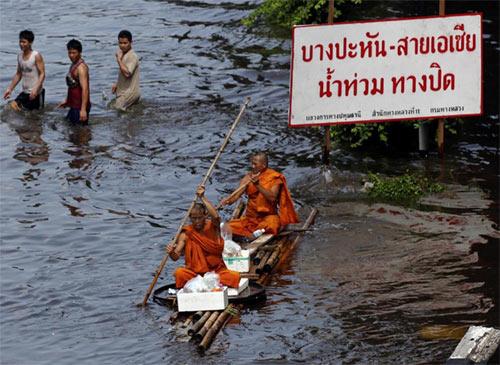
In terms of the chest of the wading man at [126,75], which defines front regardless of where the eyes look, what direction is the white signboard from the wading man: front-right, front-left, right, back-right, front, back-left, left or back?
left

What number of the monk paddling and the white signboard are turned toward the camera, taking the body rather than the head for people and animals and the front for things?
2

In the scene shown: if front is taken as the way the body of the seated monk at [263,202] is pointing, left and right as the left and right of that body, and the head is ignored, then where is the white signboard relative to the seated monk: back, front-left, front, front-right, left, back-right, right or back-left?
back

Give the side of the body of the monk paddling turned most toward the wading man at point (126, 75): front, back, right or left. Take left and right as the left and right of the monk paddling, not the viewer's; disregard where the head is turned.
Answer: back

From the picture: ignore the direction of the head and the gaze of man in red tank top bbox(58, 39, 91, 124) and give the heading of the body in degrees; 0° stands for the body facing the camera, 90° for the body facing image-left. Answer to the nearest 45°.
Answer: approximately 45°

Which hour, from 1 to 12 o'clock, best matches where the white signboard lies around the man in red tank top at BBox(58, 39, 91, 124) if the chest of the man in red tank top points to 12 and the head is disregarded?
The white signboard is roughly at 9 o'clock from the man in red tank top.

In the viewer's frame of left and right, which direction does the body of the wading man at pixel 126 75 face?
facing the viewer and to the left of the viewer

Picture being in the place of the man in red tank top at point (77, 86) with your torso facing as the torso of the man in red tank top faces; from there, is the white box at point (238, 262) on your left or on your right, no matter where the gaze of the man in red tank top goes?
on your left

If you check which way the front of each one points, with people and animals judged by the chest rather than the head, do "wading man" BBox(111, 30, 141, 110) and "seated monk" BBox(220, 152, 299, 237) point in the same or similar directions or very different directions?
same or similar directions

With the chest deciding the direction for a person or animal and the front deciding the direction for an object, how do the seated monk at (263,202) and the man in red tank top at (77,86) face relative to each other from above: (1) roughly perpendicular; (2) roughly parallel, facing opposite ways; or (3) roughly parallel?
roughly parallel

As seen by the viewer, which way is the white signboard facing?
toward the camera

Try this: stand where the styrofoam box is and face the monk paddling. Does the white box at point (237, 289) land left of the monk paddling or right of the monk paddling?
right

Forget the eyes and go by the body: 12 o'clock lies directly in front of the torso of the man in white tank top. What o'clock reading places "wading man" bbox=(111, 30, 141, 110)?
The wading man is roughly at 8 o'clock from the man in white tank top.

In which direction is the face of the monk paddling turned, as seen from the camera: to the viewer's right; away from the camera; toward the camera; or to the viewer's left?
toward the camera

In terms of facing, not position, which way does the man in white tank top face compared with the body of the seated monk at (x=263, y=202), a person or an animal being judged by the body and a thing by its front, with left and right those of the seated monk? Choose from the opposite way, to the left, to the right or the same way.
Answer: the same way

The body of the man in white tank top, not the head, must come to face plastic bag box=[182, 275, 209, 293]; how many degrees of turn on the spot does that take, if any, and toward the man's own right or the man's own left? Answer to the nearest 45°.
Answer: approximately 45° to the man's own left

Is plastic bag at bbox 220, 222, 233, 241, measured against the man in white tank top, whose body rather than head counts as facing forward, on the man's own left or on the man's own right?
on the man's own left

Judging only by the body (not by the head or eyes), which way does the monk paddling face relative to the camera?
toward the camera
